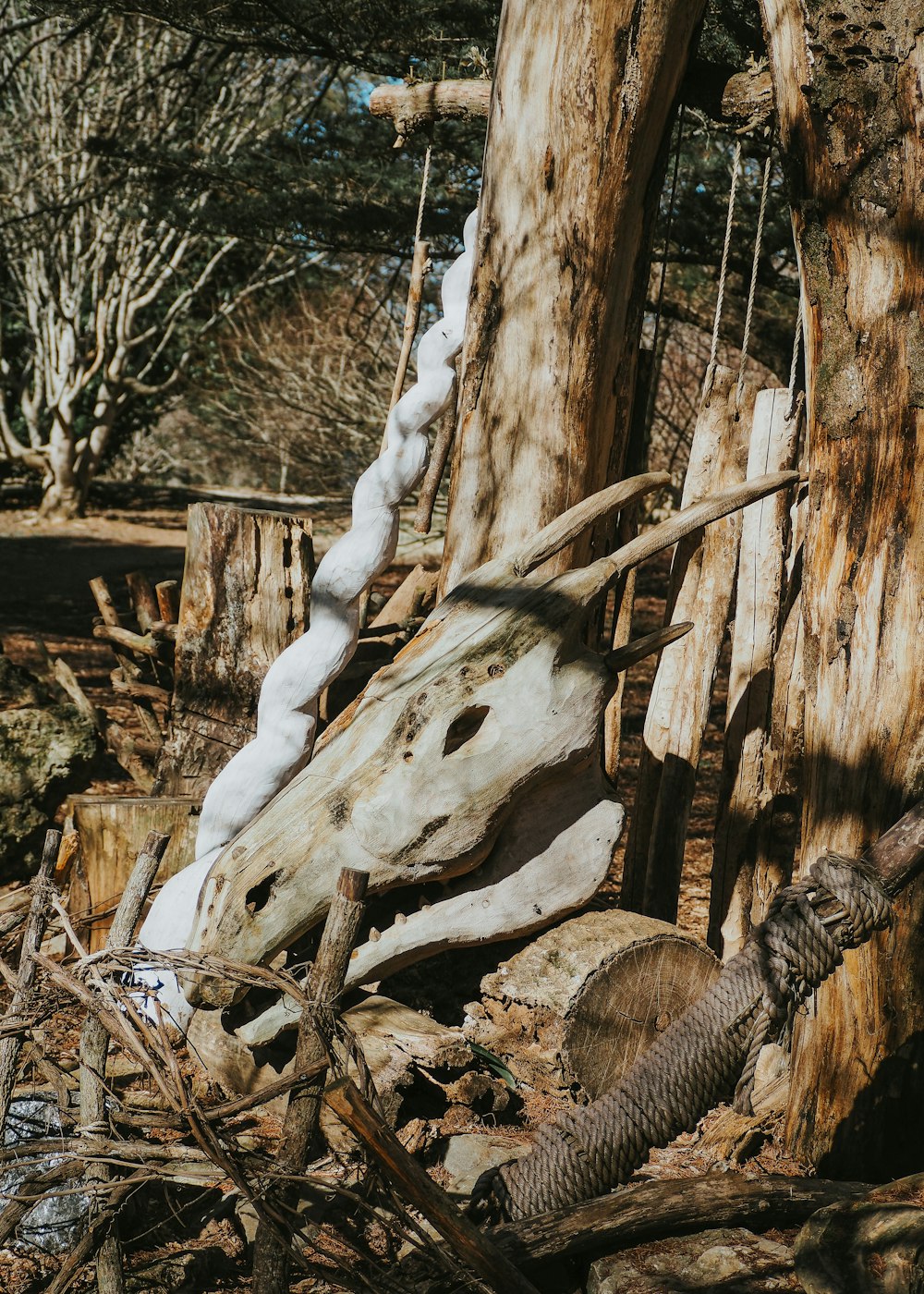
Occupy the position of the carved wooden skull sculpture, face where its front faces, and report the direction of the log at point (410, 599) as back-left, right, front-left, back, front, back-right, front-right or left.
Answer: right

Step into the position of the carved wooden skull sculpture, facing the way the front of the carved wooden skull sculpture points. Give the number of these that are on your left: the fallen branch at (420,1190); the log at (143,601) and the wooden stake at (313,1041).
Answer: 2

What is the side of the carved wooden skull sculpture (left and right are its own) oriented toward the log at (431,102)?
right

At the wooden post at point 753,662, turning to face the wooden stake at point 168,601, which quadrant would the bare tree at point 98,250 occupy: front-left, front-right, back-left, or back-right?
front-right

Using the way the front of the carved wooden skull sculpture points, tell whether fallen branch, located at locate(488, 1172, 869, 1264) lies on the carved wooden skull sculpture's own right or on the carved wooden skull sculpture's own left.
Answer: on the carved wooden skull sculpture's own left

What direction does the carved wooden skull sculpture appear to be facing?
to the viewer's left

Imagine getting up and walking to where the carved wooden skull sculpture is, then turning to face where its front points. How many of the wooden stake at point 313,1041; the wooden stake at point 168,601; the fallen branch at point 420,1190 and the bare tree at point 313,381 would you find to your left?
2

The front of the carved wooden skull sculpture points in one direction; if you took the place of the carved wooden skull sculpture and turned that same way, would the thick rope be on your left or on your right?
on your left

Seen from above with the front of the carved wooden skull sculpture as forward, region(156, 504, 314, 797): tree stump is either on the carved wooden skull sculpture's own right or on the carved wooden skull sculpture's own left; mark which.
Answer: on the carved wooden skull sculpture's own right

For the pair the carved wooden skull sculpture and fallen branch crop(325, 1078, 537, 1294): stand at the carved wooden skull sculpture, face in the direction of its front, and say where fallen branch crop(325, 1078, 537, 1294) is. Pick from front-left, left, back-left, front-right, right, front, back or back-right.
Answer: left
